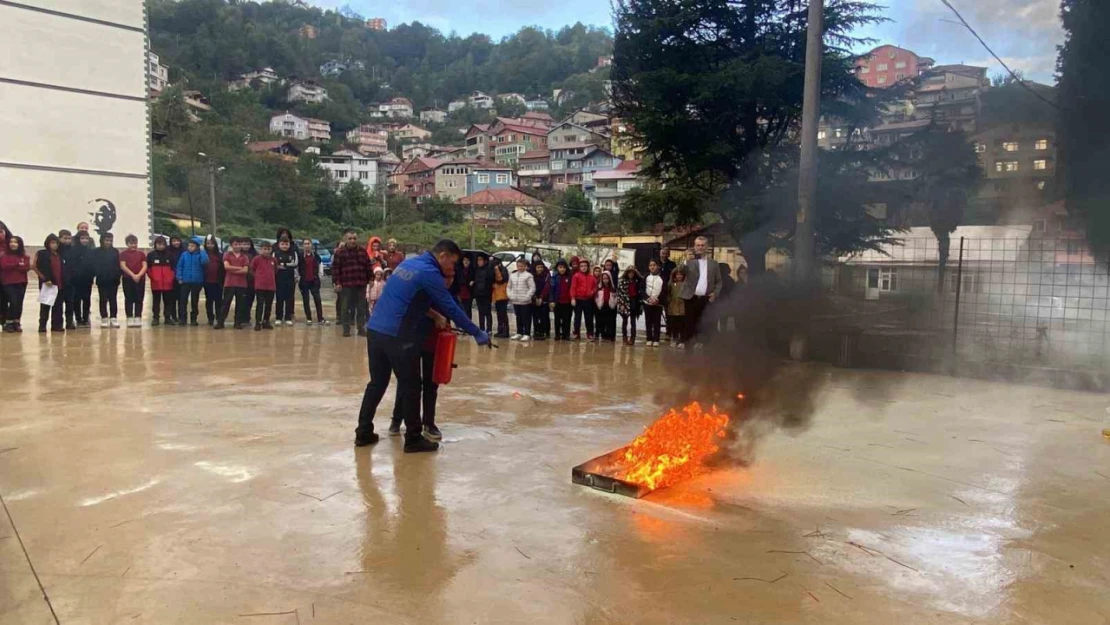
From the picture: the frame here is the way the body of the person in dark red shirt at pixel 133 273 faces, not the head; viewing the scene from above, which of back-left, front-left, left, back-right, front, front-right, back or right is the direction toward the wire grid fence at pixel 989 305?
front-left

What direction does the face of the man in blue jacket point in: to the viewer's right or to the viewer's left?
to the viewer's right

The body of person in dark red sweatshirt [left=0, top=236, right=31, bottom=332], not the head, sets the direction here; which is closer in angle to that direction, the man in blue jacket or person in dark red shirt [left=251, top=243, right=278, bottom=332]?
the man in blue jacket

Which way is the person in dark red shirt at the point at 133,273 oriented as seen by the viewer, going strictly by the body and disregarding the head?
toward the camera

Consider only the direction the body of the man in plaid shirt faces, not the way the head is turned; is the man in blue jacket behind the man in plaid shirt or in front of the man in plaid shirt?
in front

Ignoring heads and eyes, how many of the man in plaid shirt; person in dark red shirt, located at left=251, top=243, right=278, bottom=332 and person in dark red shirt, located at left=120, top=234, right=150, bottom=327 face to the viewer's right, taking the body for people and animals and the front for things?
0

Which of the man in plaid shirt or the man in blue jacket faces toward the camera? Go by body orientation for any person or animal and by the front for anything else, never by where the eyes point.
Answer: the man in plaid shirt

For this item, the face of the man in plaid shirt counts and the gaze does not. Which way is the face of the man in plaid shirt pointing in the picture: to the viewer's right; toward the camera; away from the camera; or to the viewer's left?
toward the camera

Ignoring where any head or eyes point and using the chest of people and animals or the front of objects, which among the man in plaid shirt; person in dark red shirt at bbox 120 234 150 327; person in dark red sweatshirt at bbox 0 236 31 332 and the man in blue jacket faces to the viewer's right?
the man in blue jacket

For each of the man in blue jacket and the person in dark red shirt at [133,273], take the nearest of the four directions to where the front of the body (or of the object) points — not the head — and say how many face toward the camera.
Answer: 1

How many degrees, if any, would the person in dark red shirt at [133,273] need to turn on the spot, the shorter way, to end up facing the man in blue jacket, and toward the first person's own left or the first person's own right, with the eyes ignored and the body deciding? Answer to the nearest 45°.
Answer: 0° — they already face them

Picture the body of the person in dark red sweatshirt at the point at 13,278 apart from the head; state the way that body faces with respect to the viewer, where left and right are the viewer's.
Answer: facing the viewer

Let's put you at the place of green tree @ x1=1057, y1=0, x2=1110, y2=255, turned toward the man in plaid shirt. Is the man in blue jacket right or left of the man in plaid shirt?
left

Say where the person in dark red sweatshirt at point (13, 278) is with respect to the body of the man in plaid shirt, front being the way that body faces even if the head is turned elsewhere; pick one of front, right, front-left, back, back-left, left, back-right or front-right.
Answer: right

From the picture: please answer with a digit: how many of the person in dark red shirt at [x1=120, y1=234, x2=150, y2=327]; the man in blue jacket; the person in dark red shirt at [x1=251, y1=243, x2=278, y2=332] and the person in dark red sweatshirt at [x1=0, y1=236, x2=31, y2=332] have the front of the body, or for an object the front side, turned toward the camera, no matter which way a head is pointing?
3

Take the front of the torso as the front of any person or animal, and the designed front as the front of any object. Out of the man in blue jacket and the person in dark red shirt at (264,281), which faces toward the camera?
the person in dark red shirt

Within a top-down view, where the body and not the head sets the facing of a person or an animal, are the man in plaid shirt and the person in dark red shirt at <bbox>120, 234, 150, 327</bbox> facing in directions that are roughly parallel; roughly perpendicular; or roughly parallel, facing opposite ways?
roughly parallel

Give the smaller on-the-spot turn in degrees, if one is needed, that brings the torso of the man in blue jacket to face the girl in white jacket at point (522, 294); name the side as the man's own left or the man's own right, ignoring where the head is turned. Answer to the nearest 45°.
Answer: approximately 90° to the man's own left

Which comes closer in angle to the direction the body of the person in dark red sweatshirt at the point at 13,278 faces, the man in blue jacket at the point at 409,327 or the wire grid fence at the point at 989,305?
the man in blue jacket

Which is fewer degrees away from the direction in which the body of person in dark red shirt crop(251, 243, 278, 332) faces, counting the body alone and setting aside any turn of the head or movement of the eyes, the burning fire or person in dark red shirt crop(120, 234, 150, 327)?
the burning fire

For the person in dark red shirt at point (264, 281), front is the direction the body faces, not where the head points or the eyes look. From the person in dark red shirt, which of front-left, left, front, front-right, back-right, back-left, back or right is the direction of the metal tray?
front
